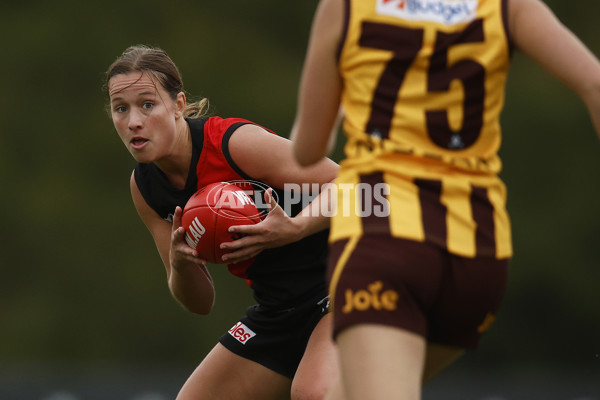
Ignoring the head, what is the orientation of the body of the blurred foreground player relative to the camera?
away from the camera

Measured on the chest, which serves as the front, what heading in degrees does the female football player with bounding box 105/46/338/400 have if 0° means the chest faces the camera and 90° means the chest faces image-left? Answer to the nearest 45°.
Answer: approximately 45°

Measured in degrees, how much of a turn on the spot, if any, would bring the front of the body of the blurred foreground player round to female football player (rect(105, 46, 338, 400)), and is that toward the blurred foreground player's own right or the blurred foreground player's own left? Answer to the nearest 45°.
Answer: approximately 45° to the blurred foreground player's own left

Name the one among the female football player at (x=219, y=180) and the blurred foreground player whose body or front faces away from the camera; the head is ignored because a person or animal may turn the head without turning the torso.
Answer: the blurred foreground player

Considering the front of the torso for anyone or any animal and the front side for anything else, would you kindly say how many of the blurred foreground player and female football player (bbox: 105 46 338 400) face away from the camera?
1
